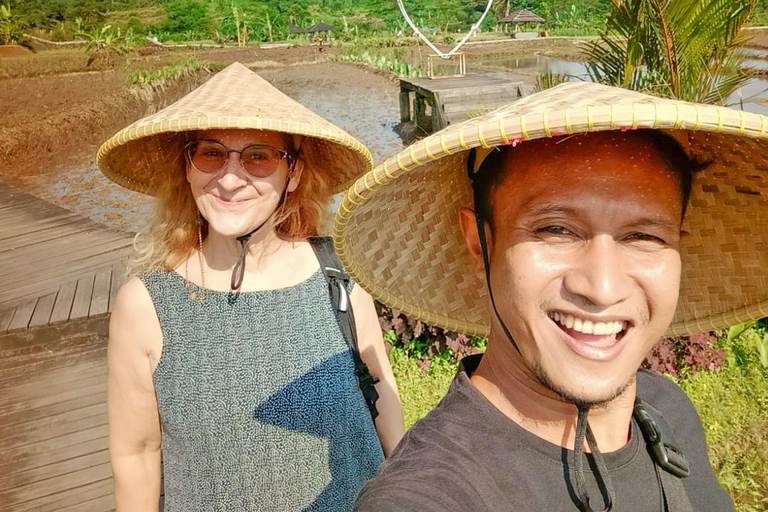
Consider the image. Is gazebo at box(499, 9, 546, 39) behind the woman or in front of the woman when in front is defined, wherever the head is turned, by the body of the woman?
behind

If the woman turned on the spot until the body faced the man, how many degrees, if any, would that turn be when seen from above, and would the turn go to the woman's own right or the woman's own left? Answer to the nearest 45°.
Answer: approximately 45° to the woman's own left

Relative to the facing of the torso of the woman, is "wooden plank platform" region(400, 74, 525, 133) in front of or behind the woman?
behind

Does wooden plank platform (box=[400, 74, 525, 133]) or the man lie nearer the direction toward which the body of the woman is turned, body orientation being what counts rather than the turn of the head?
the man

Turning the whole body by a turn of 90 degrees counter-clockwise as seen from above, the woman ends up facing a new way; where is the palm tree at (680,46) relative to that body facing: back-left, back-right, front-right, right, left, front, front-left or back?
front-left

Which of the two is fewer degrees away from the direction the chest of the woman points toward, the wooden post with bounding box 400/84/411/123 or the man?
the man

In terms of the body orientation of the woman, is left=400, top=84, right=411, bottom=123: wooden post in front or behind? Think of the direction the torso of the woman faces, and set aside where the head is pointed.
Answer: behind

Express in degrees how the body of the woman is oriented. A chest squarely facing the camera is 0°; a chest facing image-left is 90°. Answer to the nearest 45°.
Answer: approximately 0°
